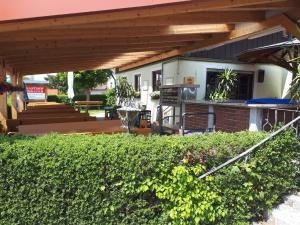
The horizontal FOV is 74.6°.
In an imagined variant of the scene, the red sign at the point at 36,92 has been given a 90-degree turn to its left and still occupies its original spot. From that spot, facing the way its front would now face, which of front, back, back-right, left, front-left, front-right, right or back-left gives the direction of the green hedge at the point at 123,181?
right

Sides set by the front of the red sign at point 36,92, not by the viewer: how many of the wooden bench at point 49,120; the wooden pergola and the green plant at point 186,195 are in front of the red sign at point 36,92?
3

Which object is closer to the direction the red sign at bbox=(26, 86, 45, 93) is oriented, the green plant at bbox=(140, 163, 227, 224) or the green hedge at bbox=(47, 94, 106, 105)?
the green plant

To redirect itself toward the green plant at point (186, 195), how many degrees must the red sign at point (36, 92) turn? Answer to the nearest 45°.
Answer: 0° — it already faces it

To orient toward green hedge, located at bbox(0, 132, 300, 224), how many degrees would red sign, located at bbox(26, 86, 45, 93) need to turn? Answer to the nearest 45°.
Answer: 0° — it already faces it

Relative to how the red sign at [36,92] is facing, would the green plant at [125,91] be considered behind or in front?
in front

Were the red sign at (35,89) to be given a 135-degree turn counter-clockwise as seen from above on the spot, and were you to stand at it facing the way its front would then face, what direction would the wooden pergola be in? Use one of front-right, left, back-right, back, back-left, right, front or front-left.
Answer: back-right

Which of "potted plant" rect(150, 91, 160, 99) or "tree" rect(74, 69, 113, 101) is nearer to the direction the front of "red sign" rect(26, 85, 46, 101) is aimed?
the potted plant

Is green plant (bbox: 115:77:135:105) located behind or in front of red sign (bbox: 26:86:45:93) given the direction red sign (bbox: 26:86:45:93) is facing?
in front

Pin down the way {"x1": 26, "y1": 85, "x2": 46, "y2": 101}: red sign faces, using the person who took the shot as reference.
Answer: facing the viewer

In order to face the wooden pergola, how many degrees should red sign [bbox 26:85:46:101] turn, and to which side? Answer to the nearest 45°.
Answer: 0° — it already faces it

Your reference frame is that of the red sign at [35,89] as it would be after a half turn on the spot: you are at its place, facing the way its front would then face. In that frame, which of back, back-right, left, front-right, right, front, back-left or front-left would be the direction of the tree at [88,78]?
right

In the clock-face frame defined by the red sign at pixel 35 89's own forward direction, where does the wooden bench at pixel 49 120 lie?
The wooden bench is roughly at 12 o'clock from the red sign.

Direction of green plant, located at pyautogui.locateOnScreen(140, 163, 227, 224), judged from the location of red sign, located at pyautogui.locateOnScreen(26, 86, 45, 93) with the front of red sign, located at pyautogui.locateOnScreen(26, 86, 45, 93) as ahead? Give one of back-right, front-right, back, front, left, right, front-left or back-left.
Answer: front
